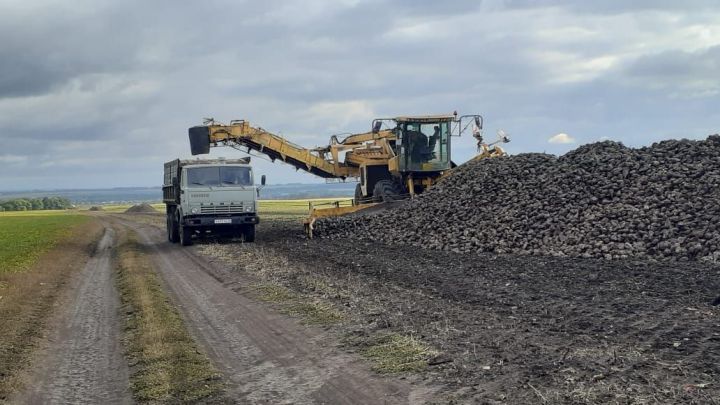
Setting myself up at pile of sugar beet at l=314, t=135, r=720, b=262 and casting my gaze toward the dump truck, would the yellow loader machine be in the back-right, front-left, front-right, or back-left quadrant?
front-right

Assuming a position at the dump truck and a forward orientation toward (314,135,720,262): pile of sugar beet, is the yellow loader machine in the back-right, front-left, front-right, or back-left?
front-left

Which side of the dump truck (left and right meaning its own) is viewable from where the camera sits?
front

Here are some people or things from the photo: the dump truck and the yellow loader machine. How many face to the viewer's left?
0

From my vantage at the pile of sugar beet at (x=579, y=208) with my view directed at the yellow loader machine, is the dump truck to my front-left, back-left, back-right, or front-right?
front-left

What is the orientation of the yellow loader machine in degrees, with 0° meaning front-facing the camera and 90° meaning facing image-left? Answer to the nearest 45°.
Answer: approximately 315°

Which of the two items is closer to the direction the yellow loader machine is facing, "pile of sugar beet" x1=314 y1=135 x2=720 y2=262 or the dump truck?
the pile of sugar beet

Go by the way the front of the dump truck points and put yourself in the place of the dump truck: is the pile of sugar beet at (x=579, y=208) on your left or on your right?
on your left

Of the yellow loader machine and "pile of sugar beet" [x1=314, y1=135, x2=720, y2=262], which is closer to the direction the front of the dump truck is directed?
the pile of sugar beet
